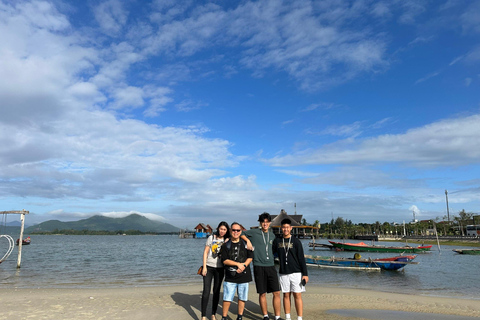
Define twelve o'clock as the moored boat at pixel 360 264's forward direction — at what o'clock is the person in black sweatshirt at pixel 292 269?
The person in black sweatshirt is roughly at 3 o'clock from the moored boat.

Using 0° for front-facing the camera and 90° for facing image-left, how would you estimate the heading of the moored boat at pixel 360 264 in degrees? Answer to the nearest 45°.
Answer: approximately 270°

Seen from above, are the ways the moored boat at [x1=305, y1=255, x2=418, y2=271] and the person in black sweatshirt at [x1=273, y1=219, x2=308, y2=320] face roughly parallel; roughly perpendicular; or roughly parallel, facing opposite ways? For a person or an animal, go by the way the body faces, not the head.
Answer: roughly perpendicular

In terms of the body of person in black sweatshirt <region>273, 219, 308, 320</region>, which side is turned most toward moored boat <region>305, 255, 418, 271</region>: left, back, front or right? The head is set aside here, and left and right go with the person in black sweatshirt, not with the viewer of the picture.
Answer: back
